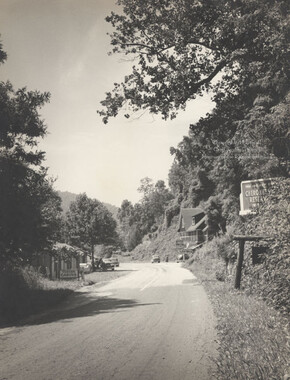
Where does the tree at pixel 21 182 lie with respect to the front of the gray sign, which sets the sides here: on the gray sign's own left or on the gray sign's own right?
on the gray sign's own right

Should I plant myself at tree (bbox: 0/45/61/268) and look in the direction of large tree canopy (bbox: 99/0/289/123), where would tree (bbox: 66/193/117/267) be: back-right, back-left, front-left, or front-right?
back-left

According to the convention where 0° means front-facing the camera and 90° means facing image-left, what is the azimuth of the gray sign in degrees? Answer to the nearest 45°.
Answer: approximately 0°
